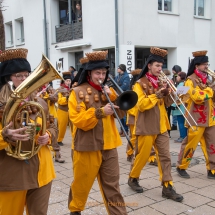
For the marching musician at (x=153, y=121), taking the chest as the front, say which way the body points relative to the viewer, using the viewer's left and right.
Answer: facing the viewer and to the right of the viewer

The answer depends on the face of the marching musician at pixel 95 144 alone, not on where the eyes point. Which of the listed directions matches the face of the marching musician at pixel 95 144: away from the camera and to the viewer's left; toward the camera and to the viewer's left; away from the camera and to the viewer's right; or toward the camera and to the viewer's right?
toward the camera and to the viewer's right

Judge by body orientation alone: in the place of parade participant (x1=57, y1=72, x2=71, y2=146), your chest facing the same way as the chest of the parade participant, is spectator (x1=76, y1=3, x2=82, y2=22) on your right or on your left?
on your left

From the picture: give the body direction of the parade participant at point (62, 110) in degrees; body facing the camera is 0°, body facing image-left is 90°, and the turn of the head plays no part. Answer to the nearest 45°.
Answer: approximately 315°

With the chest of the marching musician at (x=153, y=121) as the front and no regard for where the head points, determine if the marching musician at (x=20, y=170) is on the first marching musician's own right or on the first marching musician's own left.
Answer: on the first marching musician's own right

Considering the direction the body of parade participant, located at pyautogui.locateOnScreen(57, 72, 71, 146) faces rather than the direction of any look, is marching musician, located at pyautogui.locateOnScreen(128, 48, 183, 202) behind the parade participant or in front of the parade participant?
in front

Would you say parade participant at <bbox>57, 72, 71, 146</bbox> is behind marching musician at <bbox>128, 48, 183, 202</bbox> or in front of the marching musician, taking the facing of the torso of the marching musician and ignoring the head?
behind

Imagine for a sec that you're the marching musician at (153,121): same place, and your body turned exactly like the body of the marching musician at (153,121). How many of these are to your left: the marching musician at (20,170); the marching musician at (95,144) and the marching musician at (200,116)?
1

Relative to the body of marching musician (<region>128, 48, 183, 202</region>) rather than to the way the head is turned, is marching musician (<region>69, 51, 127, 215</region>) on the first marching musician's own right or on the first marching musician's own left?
on the first marching musician's own right

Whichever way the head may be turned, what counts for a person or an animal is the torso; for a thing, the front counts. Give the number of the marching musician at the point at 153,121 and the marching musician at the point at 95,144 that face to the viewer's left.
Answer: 0

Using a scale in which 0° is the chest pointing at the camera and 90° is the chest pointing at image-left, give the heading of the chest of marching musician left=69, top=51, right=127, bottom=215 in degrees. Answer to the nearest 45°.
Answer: approximately 315°
